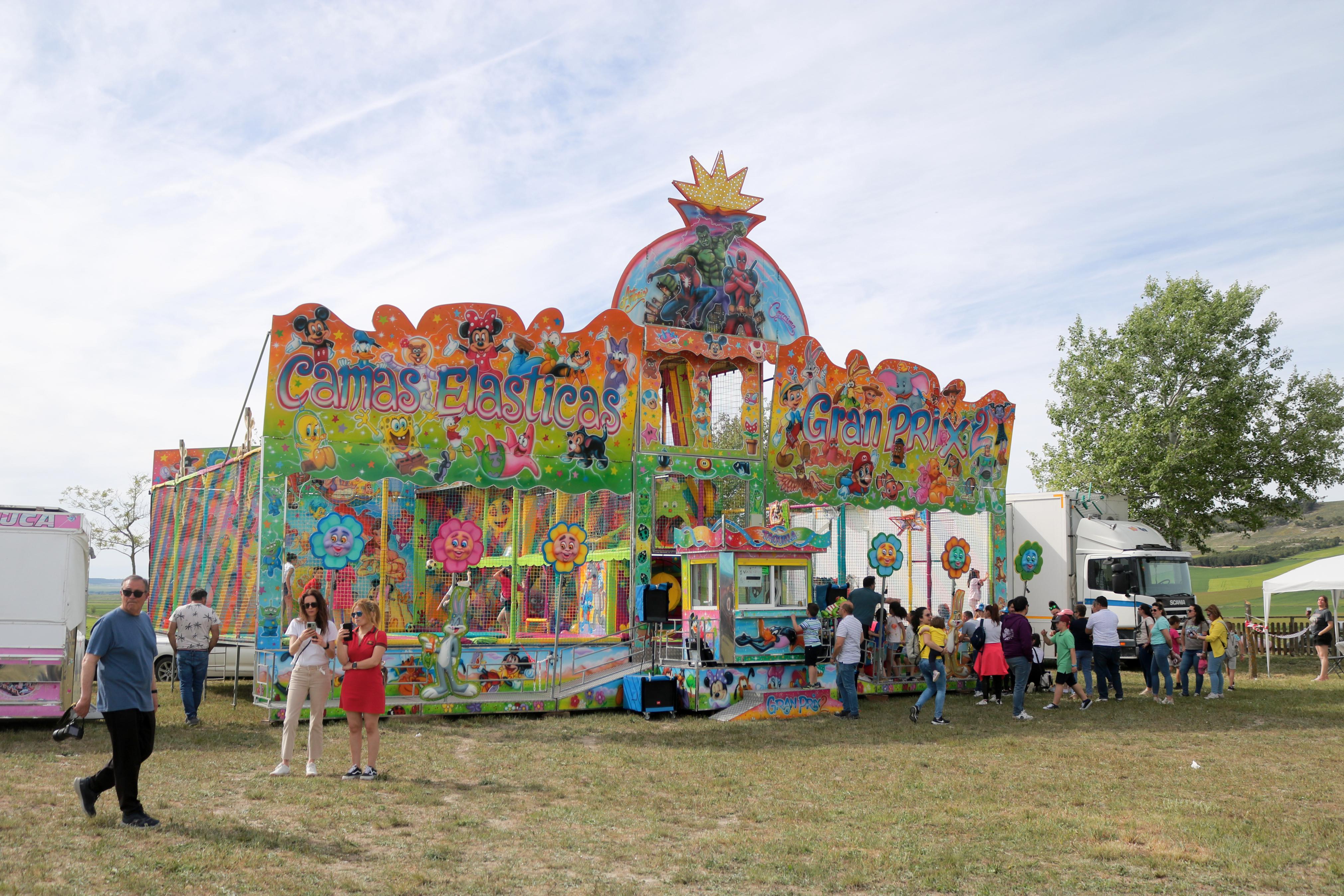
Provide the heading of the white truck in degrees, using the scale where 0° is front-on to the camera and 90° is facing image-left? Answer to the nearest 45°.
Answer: approximately 315°

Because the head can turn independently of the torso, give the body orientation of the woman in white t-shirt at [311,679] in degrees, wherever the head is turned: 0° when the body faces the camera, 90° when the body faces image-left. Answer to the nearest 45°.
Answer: approximately 0°

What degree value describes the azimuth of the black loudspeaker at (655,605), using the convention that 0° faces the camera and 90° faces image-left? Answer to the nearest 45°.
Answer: approximately 0°

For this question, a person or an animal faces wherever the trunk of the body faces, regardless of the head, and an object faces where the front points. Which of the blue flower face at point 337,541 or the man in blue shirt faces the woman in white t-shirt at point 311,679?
the blue flower face

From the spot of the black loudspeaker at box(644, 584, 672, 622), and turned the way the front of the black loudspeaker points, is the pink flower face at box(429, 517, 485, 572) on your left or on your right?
on your right
